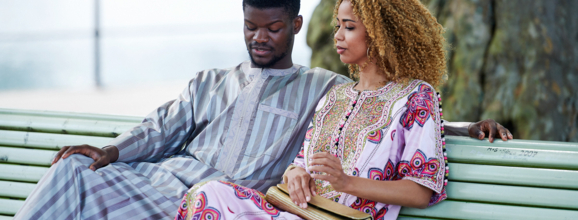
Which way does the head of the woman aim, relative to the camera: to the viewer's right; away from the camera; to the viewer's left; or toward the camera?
to the viewer's left

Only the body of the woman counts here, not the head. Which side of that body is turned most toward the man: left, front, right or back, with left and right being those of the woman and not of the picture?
right

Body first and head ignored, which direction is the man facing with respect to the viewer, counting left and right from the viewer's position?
facing the viewer and to the left of the viewer

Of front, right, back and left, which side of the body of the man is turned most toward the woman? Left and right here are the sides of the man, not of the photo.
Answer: left

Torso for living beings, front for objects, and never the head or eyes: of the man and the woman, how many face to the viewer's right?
0
